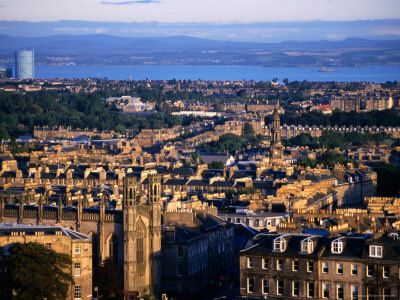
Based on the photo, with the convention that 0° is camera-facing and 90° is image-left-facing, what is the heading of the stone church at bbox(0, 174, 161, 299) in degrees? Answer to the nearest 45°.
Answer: approximately 315°

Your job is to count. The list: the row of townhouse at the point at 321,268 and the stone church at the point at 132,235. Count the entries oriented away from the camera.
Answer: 0

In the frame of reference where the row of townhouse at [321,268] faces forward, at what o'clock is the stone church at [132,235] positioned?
The stone church is roughly at 4 o'clock from the row of townhouse.

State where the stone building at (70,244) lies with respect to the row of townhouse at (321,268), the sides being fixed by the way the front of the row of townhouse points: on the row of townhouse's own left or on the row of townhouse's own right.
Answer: on the row of townhouse's own right

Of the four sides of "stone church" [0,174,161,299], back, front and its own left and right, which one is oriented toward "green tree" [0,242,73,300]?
right

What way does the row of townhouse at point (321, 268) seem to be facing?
toward the camera

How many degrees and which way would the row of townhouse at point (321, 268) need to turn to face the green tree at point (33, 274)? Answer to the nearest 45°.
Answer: approximately 90° to its right

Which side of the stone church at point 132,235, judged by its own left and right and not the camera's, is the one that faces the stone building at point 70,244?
right
